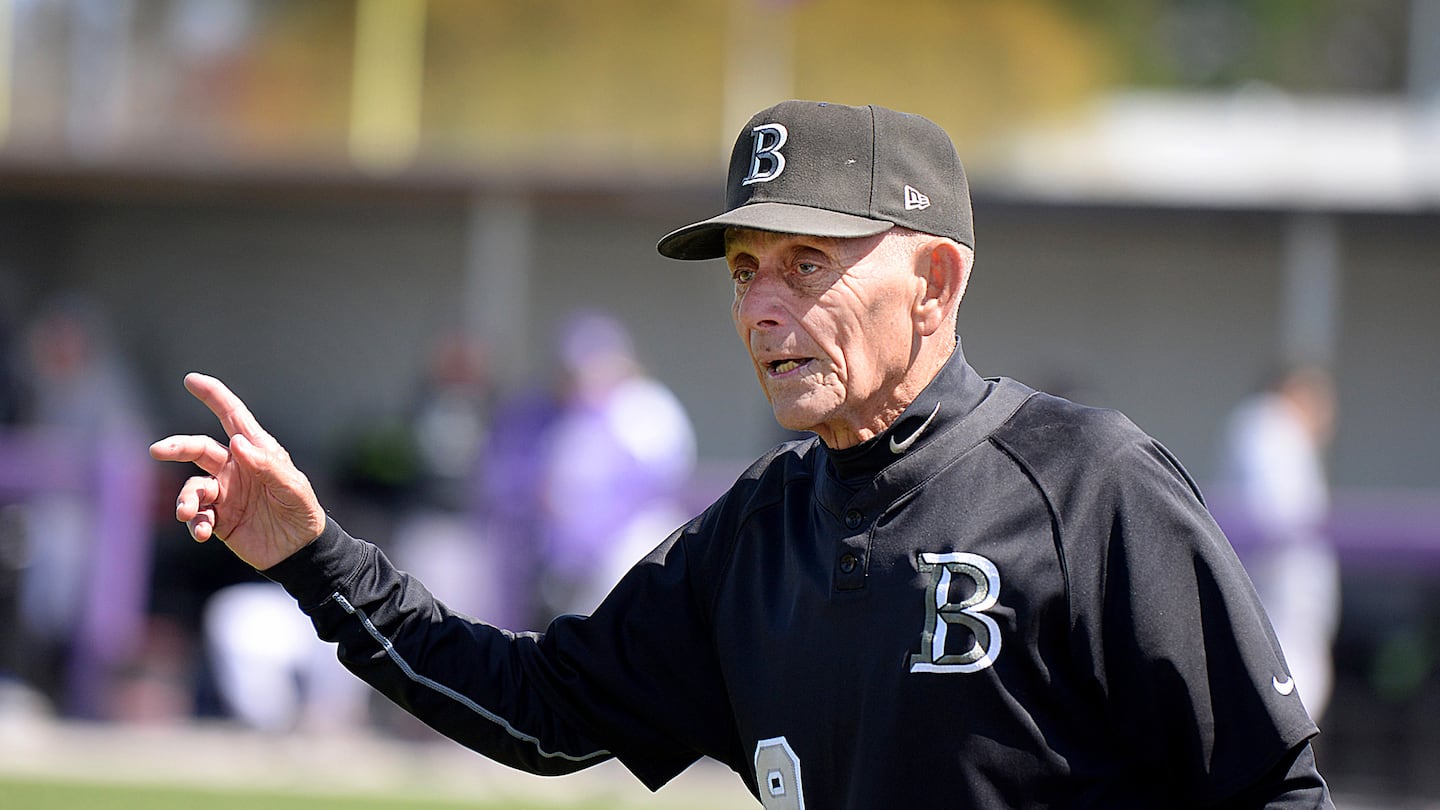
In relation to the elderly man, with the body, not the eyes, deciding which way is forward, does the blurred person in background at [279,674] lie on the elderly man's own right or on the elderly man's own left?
on the elderly man's own right

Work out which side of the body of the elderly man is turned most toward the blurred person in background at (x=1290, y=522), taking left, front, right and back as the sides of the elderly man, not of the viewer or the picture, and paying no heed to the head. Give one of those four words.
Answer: back

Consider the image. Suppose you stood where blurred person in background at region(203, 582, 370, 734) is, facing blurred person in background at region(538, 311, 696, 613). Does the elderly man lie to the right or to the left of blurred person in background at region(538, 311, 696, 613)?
right

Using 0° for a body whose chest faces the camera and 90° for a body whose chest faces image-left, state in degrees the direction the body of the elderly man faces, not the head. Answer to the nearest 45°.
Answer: approximately 45°

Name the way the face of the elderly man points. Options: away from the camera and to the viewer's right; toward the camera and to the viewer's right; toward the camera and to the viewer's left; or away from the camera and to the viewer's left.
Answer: toward the camera and to the viewer's left

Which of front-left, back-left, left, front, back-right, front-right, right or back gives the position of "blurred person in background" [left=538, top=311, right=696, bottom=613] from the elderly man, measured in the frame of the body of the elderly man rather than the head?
back-right

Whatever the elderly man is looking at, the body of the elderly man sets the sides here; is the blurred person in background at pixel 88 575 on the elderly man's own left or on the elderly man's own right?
on the elderly man's own right

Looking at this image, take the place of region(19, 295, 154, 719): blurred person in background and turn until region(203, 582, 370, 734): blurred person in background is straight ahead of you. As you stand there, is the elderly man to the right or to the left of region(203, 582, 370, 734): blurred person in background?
right
